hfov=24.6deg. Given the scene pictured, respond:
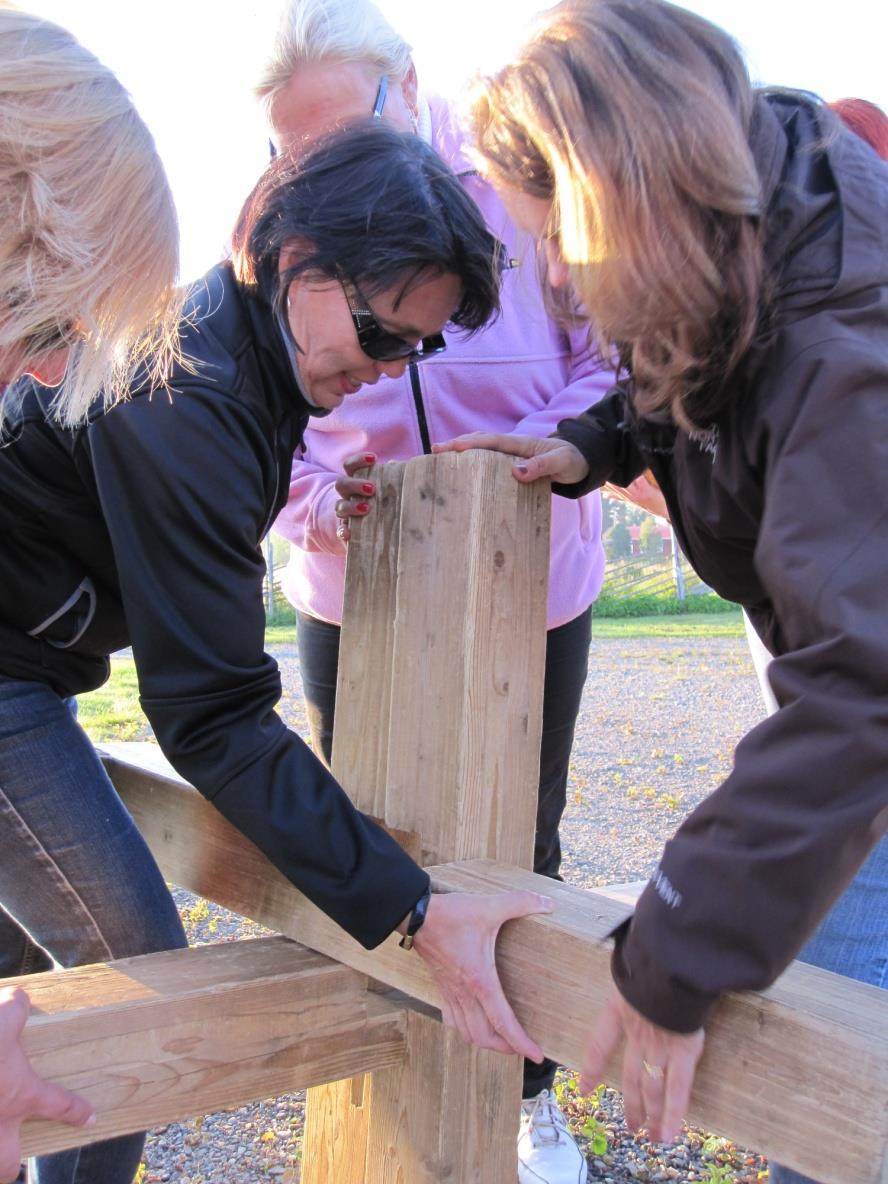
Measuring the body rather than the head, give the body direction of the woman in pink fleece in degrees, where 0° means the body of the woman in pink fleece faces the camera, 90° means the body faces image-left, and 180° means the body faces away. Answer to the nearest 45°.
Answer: approximately 0°

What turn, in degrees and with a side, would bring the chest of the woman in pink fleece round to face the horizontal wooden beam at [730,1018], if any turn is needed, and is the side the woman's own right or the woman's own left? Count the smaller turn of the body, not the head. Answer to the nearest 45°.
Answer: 0° — they already face it

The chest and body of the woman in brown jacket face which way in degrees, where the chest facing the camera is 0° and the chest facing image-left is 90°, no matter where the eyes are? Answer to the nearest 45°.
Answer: approximately 90°

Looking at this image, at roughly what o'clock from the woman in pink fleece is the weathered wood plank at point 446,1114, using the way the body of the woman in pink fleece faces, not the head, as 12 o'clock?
The weathered wood plank is roughly at 12 o'clock from the woman in pink fleece.
